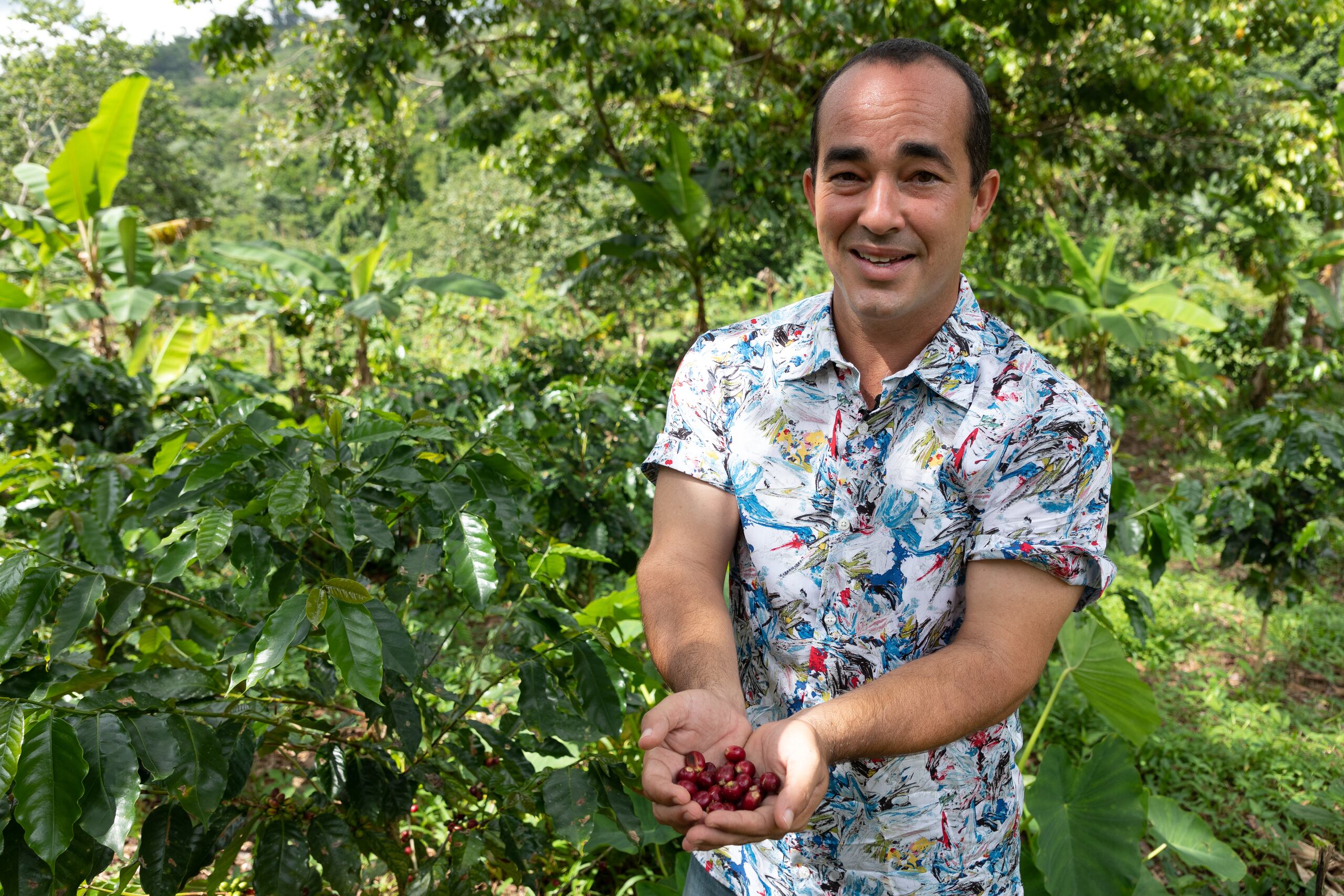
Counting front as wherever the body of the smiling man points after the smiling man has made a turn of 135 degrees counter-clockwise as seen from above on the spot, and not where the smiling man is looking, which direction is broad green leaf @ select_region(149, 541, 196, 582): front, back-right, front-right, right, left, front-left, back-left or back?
back-left

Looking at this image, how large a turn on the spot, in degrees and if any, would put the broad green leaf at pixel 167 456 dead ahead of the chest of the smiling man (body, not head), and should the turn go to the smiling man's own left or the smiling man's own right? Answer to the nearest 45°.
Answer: approximately 90° to the smiling man's own right

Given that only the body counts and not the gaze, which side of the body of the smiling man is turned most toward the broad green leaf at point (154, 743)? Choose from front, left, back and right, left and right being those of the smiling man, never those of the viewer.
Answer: right

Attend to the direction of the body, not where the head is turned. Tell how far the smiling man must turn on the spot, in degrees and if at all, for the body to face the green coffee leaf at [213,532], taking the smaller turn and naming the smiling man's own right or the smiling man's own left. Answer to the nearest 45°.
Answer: approximately 90° to the smiling man's own right

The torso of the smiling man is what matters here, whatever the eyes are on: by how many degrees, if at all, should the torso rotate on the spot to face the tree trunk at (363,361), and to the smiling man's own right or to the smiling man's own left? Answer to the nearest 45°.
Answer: approximately 135° to the smiling man's own right

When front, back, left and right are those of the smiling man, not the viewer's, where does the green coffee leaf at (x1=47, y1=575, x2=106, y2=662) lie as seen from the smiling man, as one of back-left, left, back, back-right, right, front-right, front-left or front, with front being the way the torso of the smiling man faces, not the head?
right

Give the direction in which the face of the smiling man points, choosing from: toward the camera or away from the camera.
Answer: toward the camera

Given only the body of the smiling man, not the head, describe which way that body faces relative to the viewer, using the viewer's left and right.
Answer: facing the viewer

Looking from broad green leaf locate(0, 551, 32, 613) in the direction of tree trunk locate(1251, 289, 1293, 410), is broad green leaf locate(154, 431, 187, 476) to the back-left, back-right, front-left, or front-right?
front-left
